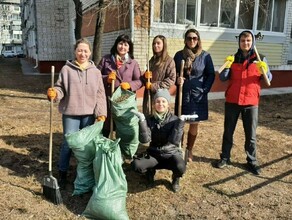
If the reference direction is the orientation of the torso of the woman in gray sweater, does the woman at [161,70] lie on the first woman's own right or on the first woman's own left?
on the first woman's own left

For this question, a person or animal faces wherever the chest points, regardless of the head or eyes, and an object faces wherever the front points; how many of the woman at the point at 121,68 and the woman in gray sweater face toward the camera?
2

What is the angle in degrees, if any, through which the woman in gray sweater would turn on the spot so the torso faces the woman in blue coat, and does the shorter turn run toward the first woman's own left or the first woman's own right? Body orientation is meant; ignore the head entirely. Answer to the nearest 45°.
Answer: approximately 90° to the first woman's own left

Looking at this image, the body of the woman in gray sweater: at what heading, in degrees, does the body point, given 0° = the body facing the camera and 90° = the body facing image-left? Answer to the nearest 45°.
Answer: approximately 0°

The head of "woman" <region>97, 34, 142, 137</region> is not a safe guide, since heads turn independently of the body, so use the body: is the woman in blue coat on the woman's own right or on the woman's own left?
on the woman's own left

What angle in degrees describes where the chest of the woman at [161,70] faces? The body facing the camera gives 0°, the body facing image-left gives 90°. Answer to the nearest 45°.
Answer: approximately 45°

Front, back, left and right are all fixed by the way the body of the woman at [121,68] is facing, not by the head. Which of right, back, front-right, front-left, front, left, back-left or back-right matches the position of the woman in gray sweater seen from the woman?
front-right

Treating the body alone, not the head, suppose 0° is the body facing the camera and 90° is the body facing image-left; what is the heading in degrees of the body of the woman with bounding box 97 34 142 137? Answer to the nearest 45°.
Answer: approximately 0°
